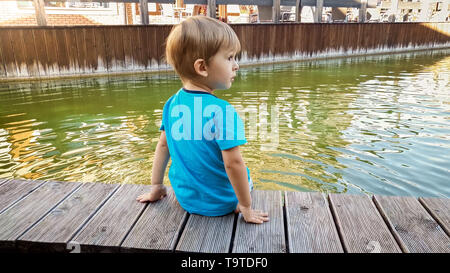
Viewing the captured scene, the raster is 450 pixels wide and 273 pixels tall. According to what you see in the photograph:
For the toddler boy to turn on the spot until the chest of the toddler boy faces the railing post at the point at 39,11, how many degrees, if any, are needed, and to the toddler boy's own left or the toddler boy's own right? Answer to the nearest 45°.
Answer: approximately 90° to the toddler boy's own left

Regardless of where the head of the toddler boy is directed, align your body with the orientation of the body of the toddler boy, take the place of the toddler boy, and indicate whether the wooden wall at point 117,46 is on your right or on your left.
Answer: on your left

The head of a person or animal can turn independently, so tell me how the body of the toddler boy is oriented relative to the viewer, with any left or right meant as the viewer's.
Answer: facing away from the viewer and to the right of the viewer

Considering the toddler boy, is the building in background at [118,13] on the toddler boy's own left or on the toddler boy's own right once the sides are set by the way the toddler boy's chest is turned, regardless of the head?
on the toddler boy's own left

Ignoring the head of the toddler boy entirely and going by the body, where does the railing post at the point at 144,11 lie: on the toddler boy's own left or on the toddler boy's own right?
on the toddler boy's own left

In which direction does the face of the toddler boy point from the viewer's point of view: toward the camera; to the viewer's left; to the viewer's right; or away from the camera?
to the viewer's right

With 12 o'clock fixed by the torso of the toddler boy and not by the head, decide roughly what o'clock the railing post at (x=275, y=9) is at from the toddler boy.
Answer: The railing post is roughly at 11 o'clock from the toddler boy.

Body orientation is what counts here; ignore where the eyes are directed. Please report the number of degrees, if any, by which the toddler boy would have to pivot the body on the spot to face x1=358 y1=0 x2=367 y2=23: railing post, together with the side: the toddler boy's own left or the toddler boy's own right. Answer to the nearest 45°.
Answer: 0° — they already face it
